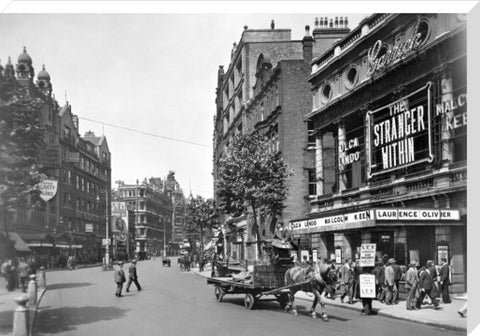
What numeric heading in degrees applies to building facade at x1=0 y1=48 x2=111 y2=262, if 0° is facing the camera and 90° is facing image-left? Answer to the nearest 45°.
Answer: approximately 315°

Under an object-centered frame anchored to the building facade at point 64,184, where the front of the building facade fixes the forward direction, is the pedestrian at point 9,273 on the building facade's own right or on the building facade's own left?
on the building facade's own right
